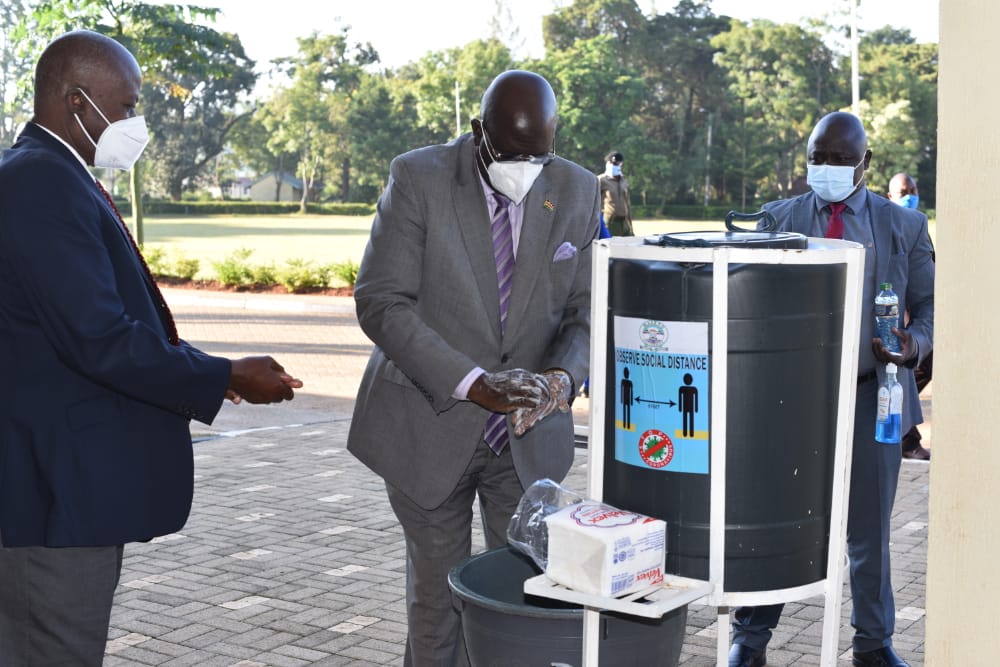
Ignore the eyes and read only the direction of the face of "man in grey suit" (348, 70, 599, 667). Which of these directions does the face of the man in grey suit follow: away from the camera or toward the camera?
toward the camera

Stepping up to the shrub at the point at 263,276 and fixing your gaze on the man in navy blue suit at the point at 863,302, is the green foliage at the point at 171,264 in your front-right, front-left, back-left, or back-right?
back-right

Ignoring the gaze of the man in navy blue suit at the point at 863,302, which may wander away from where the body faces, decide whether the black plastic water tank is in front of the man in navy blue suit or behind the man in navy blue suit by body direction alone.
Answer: in front

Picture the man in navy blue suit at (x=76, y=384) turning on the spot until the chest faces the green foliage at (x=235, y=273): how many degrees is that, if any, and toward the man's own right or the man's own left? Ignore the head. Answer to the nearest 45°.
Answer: approximately 90° to the man's own left

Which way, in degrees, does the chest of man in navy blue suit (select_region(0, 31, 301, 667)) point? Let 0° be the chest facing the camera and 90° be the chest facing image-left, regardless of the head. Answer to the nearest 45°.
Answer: approximately 270°

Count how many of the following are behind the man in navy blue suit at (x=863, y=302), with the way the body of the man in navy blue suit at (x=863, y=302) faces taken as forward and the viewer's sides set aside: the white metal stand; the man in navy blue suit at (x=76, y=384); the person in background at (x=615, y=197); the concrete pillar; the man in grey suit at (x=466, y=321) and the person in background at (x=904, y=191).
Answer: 2

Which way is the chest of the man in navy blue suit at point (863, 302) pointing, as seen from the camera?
toward the camera

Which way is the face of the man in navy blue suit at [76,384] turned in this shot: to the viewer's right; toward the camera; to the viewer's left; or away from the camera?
to the viewer's right

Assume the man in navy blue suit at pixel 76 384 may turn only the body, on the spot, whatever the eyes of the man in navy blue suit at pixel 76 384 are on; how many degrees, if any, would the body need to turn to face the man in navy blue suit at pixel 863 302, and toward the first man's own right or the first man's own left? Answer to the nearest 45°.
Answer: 0° — they already face them

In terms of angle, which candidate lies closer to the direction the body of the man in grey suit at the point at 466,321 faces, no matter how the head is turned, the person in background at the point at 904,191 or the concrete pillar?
the concrete pillar

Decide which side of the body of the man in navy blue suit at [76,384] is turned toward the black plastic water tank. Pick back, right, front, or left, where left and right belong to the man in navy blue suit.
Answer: front

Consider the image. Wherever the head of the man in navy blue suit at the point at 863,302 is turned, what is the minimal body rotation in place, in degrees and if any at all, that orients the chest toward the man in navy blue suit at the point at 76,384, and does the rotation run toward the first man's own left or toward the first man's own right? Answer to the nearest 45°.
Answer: approximately 45° to the first man's own right

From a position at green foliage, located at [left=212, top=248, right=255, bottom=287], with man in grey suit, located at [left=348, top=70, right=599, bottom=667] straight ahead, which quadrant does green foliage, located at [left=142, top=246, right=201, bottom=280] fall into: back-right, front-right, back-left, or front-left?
back-right

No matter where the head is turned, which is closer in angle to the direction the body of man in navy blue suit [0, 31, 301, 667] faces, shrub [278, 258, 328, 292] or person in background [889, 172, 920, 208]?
the person in background

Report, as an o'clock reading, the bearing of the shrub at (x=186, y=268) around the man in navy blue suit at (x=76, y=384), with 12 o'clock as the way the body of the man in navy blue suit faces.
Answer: The shrub is roughly at 9 o'clock from the man in navy blue suit.

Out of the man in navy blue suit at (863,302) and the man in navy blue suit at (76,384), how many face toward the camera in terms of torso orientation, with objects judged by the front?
1

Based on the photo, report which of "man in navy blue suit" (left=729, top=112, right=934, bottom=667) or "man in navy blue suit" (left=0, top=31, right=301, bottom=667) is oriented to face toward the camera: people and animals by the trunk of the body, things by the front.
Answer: "man in navy blue suit" (left=729, top=112, right=934, bottom=667)
